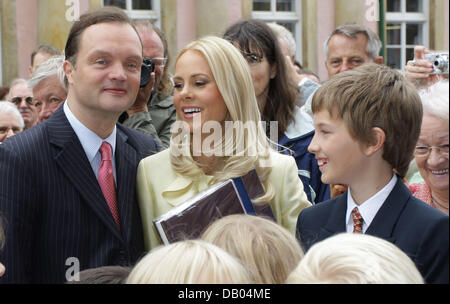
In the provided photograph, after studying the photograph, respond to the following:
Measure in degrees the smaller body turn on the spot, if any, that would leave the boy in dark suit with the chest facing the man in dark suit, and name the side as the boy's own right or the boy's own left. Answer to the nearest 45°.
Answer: approximately 45° to the boy's own right

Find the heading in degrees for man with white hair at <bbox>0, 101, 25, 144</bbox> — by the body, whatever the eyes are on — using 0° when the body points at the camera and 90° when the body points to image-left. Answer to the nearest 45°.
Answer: approximately 0°

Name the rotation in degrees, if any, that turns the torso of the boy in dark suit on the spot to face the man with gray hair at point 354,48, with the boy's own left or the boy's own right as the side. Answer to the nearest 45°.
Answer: approximately 135° to the boy's own right

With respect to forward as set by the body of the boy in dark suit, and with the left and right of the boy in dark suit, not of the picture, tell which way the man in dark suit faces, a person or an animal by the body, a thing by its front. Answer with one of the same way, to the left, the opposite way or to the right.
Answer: to the left

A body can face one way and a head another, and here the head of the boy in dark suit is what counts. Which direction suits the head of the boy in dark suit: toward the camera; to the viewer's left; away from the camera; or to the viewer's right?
to the viewer's left
